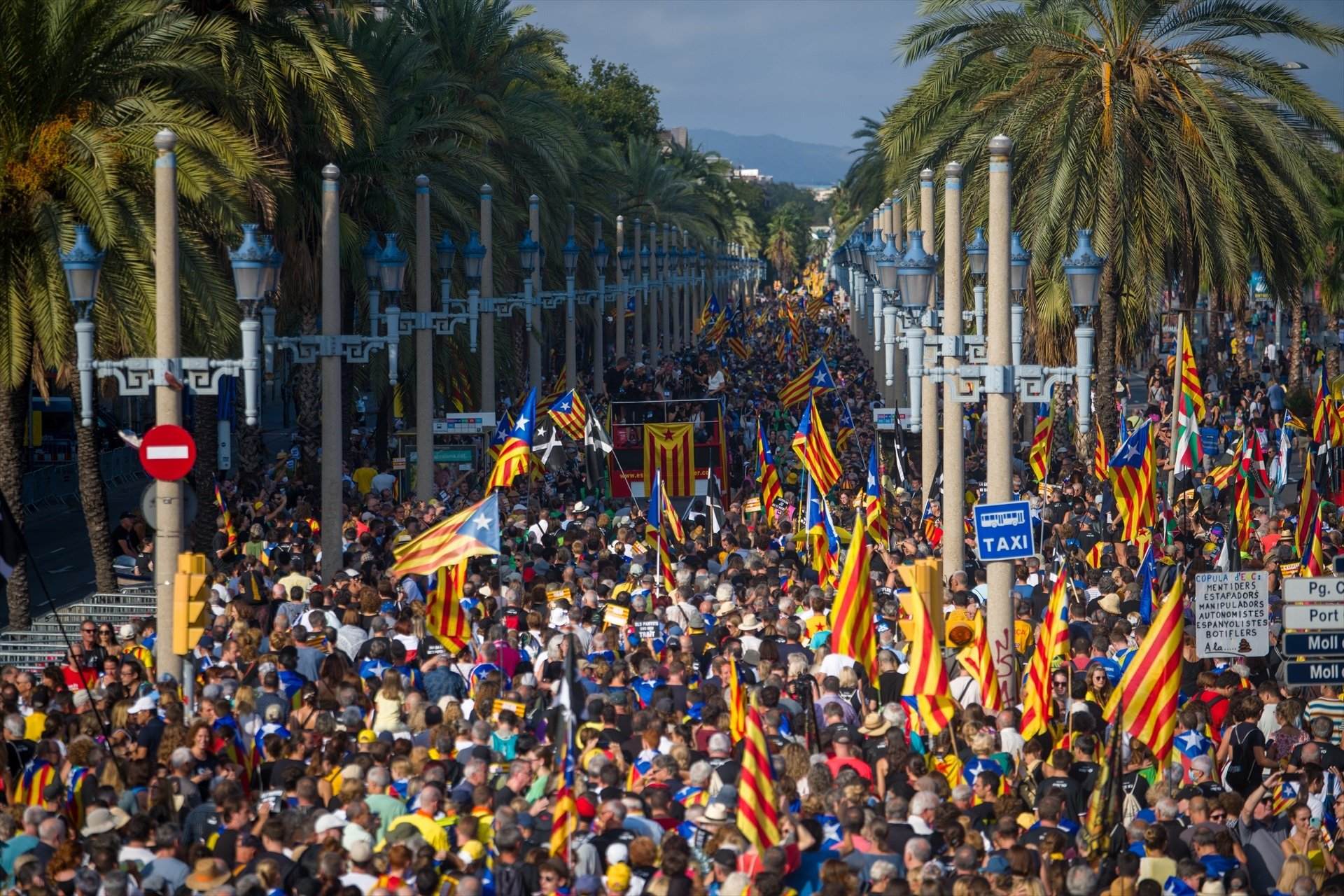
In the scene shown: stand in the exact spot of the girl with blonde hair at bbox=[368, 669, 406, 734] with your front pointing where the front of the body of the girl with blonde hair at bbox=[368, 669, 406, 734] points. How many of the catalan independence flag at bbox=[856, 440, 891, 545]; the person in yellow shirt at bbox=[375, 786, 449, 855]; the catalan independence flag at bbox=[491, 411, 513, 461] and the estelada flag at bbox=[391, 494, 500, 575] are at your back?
1

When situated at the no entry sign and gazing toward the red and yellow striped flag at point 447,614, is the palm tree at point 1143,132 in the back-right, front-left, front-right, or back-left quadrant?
front-left

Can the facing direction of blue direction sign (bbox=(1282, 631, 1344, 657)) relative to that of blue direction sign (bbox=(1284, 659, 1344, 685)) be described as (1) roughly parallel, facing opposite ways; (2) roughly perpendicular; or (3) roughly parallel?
roughly parallel

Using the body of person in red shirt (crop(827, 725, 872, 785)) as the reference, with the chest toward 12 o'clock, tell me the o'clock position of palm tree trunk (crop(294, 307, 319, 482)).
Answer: The palm tree trunk is roughly at 11 o'clock from the person in red shirt.

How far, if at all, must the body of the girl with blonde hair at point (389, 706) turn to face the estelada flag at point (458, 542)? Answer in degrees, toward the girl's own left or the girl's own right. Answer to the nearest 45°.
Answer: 0° — they already face it

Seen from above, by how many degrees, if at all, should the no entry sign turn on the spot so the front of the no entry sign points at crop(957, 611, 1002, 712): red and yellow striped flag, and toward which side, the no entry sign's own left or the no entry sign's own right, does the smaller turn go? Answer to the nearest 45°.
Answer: approximately 45° to the no entry sign's own left

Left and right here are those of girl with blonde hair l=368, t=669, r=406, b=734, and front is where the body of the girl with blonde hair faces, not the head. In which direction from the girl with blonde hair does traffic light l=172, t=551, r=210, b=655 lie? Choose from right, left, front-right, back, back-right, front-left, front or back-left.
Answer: front-left

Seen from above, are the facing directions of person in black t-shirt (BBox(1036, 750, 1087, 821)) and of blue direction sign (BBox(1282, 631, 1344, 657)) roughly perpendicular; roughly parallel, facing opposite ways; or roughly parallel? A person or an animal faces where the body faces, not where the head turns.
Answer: roughly parallel, facing opposite ways

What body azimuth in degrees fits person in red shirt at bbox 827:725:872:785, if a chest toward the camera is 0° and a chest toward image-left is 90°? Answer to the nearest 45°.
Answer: approximately 180°

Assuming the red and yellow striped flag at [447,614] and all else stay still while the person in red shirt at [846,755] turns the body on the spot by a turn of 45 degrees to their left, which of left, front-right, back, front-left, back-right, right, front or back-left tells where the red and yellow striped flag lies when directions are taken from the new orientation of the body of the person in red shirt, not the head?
front

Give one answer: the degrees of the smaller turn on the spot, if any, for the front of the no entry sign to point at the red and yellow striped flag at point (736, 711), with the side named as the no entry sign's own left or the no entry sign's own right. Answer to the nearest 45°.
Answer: approximately 45° to the no entry sign's own left

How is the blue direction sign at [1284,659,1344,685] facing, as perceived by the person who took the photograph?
facing the viewer

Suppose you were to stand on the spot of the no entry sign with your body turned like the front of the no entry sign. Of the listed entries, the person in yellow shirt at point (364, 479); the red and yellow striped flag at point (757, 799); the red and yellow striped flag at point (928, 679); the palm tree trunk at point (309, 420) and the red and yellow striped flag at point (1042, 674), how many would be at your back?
2

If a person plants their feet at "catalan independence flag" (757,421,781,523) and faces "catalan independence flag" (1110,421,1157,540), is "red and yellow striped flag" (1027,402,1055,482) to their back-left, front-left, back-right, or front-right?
front-left

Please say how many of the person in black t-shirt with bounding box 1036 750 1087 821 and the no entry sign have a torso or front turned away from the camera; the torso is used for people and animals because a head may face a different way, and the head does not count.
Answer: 1

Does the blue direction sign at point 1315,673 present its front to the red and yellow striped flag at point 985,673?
no

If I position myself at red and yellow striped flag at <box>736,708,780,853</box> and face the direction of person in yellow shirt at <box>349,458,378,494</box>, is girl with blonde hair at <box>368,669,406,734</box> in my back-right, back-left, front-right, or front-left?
front-left

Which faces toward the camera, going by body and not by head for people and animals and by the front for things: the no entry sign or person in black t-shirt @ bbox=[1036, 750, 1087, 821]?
the no entry sign

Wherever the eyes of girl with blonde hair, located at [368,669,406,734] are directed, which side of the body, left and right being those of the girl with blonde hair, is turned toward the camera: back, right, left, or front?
back

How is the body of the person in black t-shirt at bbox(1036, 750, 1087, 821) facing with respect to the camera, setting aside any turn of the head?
away from the camera
